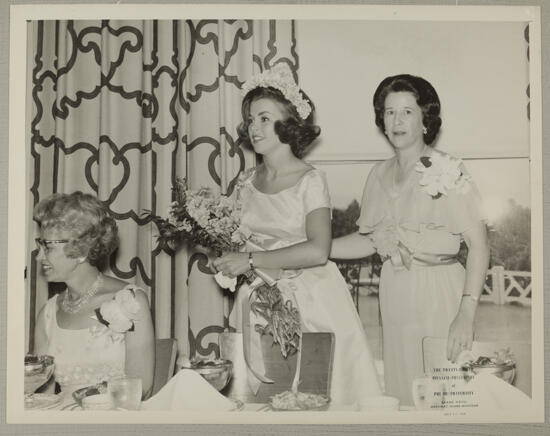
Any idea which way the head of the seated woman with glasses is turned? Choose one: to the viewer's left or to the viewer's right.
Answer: to the viewer's left
